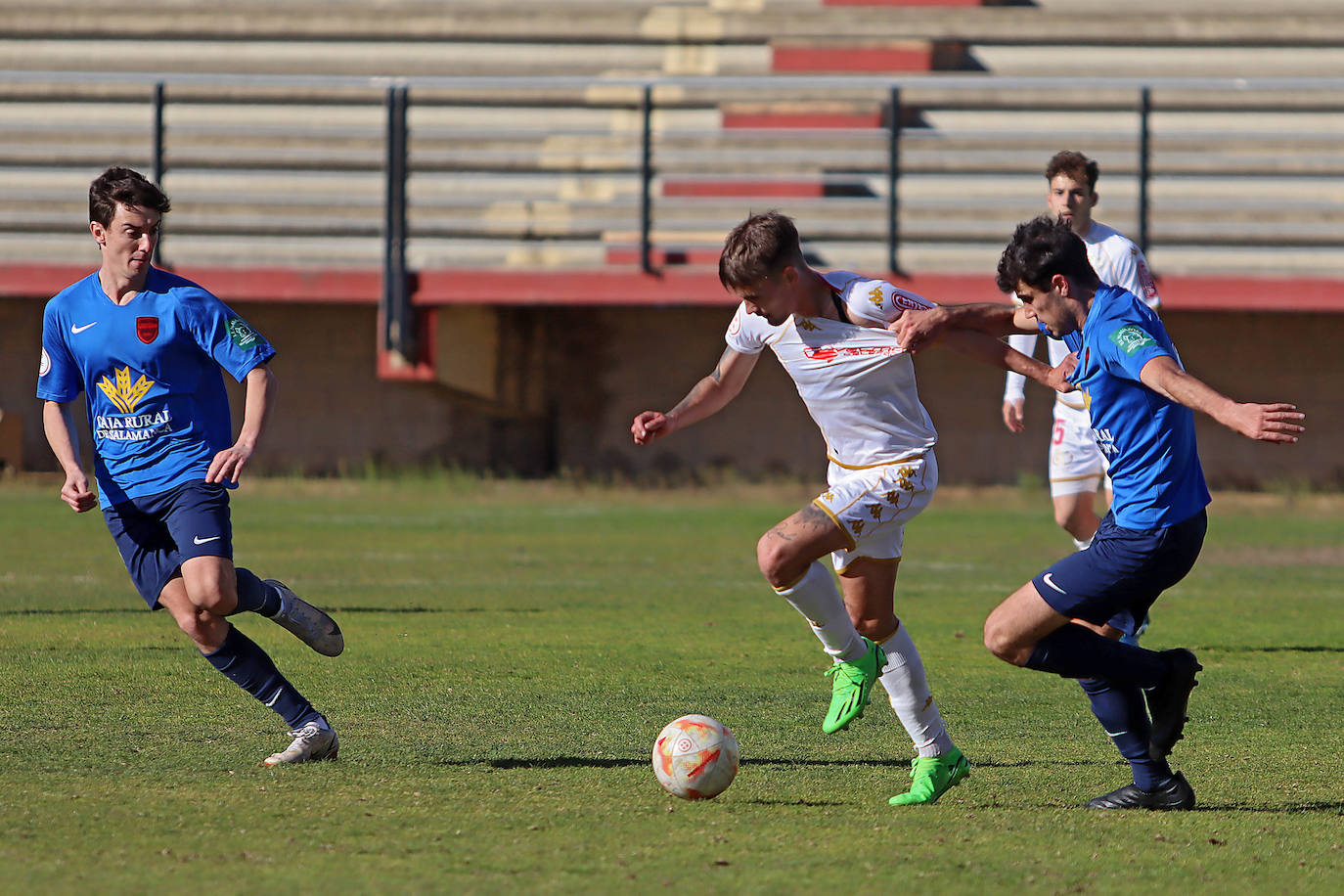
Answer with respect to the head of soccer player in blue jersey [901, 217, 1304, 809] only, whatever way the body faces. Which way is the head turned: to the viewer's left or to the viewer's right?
to the viewer's left

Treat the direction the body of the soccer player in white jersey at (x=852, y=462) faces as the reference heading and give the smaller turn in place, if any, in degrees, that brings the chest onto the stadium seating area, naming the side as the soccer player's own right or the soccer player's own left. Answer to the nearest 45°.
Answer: approximately 135° to the soccer player's own right

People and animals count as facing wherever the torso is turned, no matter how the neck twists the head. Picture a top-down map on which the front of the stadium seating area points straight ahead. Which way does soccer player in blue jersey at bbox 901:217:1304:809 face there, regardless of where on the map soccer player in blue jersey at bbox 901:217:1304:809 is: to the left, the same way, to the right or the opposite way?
to the right

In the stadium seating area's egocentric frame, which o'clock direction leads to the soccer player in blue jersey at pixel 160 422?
The soccer player in blue jersey is roughly at 12 o'clock from the stadium seating area.

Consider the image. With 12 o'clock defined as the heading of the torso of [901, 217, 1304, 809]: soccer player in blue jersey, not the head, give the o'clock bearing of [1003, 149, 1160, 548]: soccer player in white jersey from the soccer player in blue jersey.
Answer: The soccer player in white jersey is roughly at 3 o'clock from the soccer player in blue jersey.

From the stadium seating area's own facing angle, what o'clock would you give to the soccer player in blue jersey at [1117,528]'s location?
The soccer player in blue jersey is roughly at 12 o'clock from the stadium seating area.

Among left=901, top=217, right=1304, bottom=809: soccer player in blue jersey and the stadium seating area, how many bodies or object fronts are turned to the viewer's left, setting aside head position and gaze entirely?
1

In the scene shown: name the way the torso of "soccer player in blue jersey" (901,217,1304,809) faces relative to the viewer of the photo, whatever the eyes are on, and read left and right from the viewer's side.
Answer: facing to the left of the viewer
